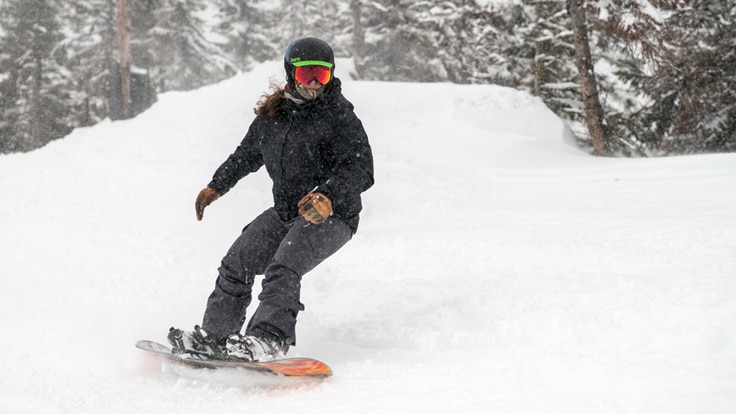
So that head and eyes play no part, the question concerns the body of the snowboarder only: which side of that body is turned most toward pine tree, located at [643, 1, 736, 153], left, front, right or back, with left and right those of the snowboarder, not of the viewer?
back

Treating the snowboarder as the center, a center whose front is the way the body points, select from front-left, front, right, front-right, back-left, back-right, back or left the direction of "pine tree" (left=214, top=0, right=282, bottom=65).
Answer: back-right

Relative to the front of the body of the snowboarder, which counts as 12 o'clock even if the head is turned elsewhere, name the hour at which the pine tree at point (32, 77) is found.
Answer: The pine tree is roughly at 4 o'clock from the snowboarder.

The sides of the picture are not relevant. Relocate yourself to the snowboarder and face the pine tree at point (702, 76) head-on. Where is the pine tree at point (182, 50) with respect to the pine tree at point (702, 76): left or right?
left

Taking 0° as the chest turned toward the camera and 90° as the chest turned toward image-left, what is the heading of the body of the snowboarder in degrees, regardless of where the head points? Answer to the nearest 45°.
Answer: approximately 45°
